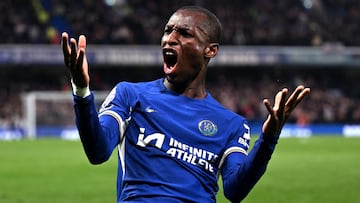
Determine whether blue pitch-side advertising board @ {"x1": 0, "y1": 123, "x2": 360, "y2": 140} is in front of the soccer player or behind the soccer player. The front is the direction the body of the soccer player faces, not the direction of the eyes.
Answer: behind

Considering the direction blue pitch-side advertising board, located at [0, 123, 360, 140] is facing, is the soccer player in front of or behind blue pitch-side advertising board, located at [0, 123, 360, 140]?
in front

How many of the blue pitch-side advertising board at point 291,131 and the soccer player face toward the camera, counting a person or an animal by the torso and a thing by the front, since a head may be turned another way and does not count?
2

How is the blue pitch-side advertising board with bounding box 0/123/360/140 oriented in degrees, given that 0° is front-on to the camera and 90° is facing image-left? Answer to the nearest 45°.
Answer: approximately 0°

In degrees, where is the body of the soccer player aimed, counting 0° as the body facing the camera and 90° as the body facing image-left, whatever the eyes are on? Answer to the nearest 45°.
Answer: approximately 0°
